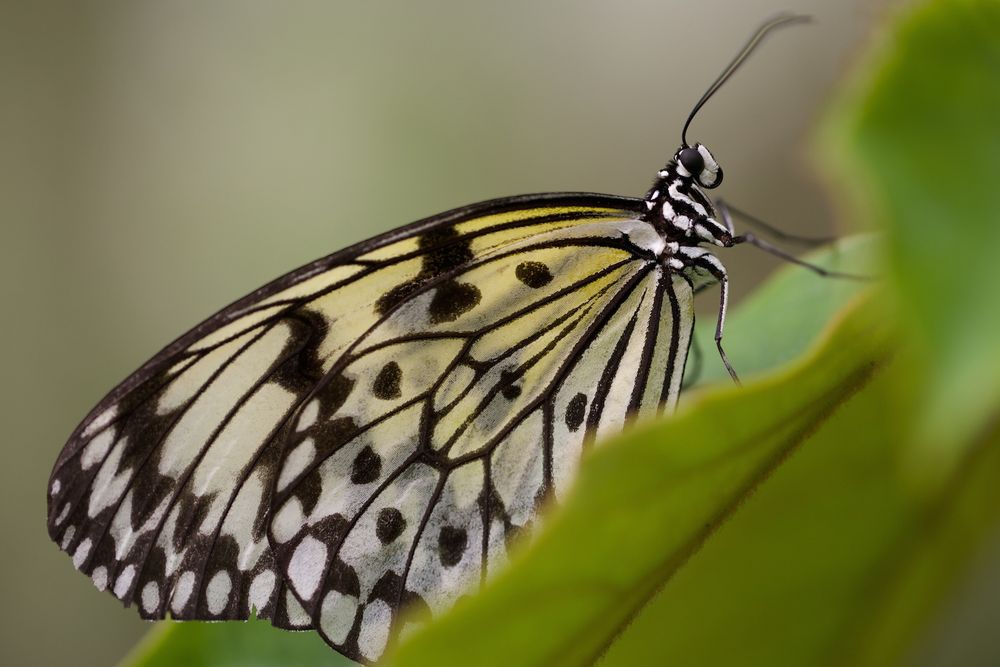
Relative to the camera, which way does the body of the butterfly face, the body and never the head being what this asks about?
to the viewer's right
